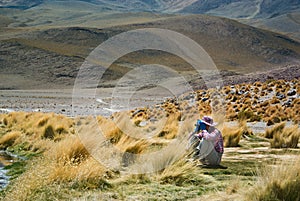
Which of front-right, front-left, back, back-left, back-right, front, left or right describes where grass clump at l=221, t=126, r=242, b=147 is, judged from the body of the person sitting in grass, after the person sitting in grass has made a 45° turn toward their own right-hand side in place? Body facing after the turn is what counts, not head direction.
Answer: front-right

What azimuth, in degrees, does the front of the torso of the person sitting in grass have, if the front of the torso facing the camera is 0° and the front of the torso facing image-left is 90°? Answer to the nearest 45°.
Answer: approximately 90°

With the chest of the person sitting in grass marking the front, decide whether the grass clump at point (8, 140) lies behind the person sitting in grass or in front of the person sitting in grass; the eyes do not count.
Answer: in front
